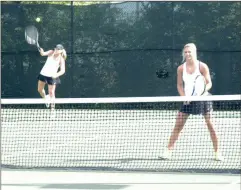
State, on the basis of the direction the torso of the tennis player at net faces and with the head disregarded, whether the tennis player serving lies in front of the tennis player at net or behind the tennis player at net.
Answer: behind

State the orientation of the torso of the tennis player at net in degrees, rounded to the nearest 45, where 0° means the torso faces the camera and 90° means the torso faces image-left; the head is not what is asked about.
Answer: approximately 0°
